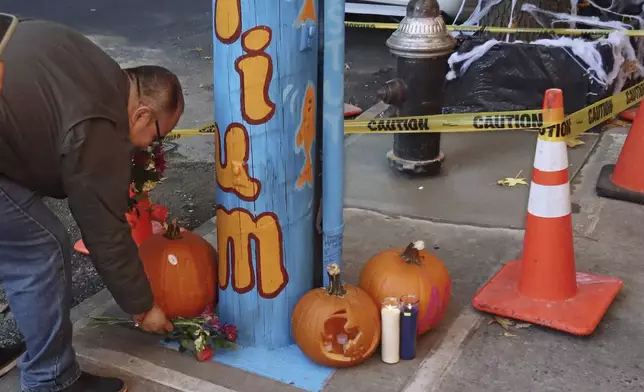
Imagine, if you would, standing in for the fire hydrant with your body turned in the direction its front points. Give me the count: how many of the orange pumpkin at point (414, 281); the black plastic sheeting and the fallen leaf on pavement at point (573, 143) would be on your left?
1

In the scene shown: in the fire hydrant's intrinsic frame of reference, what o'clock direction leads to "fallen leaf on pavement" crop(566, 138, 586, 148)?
The fallen leaf on pavement is roughly at 5 o'clock from the fire hydrant.

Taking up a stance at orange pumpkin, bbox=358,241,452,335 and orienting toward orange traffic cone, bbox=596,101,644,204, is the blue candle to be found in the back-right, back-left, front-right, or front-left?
back-right

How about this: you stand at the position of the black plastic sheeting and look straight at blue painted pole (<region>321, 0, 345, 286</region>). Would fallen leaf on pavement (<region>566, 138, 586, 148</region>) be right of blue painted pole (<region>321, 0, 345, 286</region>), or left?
left

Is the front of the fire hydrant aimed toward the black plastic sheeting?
no

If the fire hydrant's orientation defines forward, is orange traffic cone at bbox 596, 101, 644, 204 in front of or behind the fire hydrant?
behind

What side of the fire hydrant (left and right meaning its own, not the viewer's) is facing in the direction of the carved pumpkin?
left

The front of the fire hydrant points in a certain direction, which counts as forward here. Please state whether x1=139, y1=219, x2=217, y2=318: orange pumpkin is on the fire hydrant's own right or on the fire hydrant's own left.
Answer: on the fire hydrant's own left

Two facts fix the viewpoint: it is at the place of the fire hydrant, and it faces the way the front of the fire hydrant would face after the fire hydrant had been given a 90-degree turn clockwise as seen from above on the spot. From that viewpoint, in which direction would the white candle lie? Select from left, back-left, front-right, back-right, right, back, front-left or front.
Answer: back

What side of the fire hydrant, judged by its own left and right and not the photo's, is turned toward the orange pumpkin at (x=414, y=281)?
left

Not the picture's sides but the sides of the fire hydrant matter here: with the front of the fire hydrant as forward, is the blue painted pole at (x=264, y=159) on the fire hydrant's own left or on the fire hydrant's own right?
on the fire hydrant's own left

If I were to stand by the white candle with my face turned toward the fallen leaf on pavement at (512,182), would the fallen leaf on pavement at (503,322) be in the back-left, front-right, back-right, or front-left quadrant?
front-right

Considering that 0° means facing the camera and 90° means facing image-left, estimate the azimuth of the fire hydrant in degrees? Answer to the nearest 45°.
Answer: approximately 90°

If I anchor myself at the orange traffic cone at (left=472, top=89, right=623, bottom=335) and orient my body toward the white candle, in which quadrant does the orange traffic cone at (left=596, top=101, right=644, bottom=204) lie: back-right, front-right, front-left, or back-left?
back-right

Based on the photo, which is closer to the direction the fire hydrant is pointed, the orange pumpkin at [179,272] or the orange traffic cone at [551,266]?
the orange pumpkin

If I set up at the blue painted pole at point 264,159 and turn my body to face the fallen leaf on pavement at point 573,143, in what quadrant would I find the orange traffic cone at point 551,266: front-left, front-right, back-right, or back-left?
front-right
